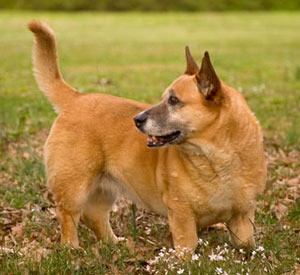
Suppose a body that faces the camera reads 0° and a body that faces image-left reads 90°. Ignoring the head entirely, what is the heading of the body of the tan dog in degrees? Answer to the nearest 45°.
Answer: approximately 315°

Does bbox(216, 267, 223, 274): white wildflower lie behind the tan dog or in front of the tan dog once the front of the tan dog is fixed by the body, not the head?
in front
